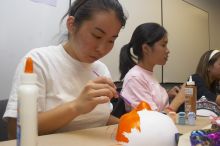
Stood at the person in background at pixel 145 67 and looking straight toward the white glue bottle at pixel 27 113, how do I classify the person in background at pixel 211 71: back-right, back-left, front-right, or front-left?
back-left

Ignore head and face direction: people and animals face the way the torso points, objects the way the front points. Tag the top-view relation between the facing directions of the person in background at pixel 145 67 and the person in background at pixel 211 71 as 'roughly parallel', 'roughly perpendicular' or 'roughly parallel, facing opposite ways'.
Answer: roughly parallel
